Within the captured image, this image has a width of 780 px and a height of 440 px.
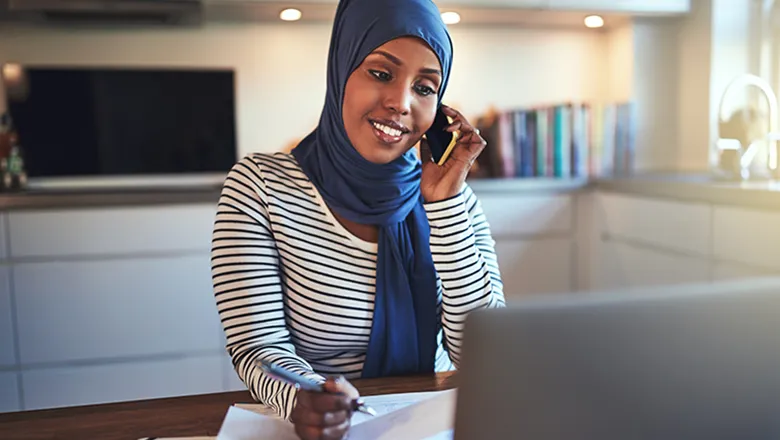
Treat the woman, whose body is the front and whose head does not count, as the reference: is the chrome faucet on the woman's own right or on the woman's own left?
on the woman's own left

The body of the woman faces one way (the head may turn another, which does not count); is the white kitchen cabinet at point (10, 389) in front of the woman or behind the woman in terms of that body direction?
behind

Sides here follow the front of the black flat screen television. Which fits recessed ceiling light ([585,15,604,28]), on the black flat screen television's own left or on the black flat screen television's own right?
on the black flat screen television's own left

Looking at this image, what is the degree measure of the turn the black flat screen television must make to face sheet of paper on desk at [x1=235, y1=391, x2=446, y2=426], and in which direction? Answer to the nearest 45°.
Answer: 0° — it already faces it

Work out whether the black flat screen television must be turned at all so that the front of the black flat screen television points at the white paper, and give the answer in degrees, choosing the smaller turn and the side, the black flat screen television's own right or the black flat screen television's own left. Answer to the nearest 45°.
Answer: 0° — it already faces it

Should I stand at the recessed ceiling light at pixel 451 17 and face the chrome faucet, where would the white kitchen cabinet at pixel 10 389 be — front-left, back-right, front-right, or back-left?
back-right

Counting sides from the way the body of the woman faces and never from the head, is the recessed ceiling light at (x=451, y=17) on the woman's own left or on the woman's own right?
on the woman's own left

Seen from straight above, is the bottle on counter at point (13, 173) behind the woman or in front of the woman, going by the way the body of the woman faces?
behind

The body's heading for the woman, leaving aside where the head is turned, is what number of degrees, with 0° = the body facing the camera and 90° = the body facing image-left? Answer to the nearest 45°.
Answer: approximately 315°
